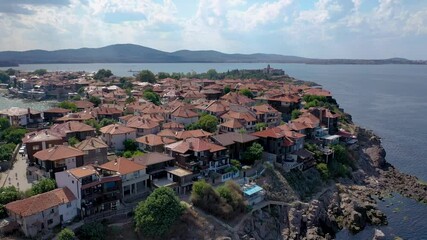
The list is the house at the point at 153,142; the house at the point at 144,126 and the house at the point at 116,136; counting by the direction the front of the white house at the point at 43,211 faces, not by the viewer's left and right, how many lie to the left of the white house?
3

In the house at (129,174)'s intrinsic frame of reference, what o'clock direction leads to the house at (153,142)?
the house at (153,142) is roughly at 8 o'clock from the house at (129,174).

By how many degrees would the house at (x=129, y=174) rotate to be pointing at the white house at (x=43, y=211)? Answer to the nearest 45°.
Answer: approximately 90° to its right

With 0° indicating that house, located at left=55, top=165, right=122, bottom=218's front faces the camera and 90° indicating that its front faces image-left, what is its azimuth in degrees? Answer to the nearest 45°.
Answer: approximately 315°

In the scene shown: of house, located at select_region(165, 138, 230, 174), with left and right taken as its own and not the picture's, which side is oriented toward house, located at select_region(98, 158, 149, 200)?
right

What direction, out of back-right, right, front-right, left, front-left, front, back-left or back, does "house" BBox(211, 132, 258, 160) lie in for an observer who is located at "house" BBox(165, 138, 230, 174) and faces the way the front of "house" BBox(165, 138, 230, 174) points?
left

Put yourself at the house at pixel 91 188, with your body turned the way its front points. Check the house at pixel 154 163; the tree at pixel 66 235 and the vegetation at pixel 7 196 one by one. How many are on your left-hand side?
1

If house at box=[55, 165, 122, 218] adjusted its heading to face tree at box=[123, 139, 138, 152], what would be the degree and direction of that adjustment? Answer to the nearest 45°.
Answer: approximately 135° to its left

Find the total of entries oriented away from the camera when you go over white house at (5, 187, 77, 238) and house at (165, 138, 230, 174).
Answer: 0

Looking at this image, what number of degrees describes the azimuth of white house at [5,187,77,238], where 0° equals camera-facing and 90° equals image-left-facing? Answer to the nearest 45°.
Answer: approximately 315°

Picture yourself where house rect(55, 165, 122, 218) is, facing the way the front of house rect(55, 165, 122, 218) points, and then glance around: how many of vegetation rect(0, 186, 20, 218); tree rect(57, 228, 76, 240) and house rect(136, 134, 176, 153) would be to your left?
1
